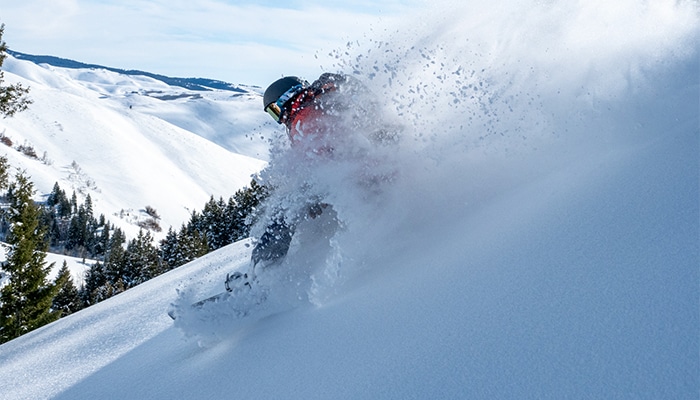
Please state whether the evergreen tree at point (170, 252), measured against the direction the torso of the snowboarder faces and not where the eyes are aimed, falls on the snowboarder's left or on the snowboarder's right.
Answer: on the snowboarder's right

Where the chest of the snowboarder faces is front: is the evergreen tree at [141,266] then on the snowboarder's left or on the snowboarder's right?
on the snowboarder's right

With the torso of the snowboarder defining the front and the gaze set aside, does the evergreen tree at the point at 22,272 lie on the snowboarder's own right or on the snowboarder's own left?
on the snowboarder's own right

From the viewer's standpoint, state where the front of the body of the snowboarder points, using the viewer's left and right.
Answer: facing to the left of the viewer
